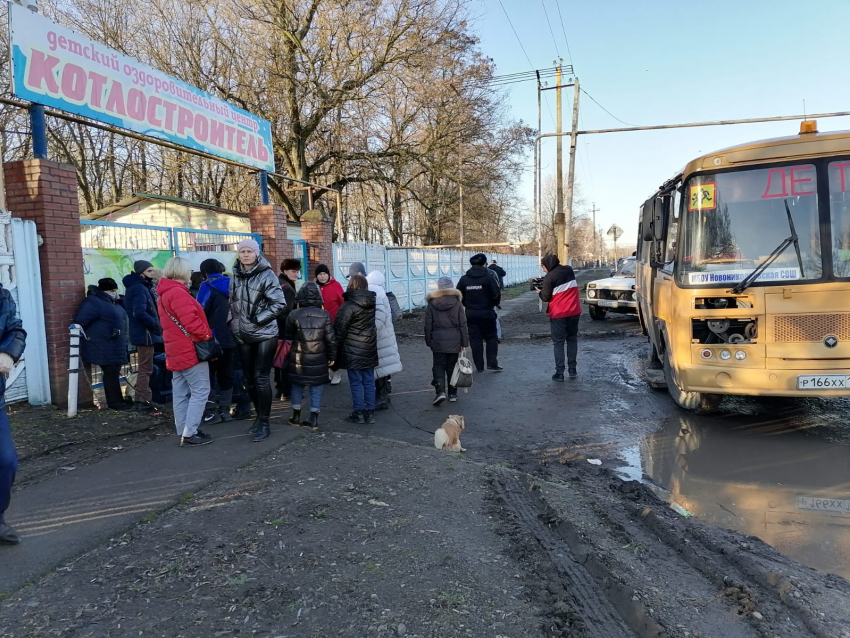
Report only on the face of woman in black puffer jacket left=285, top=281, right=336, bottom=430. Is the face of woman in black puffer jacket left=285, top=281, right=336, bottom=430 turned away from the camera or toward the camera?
away from the camera

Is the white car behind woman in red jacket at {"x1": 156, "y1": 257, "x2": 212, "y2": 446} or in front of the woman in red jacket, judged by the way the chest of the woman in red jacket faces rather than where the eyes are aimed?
in front

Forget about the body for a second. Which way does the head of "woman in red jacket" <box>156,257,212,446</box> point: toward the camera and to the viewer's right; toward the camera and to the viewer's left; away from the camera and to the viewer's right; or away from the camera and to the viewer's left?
away from the camera and to the viewer's right

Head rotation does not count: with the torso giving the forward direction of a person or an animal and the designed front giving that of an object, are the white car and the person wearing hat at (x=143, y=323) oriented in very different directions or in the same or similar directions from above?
very different directions

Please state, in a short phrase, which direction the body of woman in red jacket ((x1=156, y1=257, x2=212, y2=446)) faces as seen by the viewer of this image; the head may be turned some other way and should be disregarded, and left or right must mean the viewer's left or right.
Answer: facing away from the viewer and to the right of the viewer

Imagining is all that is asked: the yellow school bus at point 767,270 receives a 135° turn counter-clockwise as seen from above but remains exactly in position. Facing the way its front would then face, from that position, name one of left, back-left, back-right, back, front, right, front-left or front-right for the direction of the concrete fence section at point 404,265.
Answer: left

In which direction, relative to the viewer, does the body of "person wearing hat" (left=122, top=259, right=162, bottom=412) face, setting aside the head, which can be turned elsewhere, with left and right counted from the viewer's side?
facing to the right of the viewer

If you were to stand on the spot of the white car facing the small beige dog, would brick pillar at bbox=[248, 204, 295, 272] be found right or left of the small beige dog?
right

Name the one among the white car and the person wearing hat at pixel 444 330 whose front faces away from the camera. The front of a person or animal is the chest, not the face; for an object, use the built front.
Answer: the person wearing hat

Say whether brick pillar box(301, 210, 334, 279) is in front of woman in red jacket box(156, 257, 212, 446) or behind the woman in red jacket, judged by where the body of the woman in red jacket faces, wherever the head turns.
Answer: in front

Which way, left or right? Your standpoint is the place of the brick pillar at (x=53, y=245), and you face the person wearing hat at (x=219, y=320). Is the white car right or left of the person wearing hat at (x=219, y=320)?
left

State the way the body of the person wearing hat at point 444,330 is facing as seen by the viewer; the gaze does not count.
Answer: away from the camera

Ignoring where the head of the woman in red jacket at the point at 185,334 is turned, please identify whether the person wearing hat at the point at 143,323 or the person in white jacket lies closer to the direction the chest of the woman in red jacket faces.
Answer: the person in white jacket
